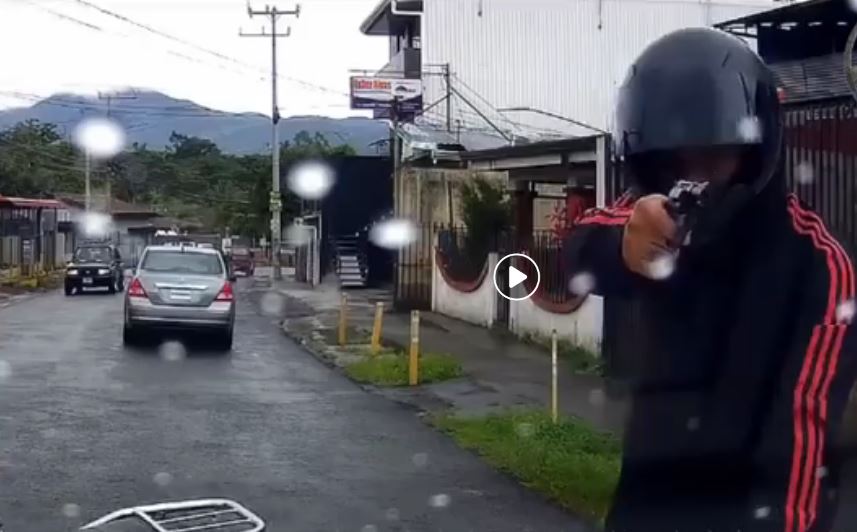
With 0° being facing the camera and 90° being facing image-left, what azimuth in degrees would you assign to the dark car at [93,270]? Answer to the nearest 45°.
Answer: approximately 0°

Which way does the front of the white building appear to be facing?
to the viewer's left

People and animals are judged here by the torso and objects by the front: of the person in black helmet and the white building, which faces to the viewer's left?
the white building

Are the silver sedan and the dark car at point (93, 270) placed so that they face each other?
yes

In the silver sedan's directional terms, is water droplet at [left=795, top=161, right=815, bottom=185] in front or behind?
behind

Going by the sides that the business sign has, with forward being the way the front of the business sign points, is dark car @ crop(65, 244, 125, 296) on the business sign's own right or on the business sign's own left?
on the business sign's own right

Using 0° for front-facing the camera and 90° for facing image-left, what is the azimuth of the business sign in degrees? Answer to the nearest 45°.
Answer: approximately 0°

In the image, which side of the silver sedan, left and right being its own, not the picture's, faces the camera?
back

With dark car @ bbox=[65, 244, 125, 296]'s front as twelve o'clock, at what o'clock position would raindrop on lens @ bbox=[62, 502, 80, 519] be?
The raindrop on lens is roughly at 12 o'clock from the dark car.
